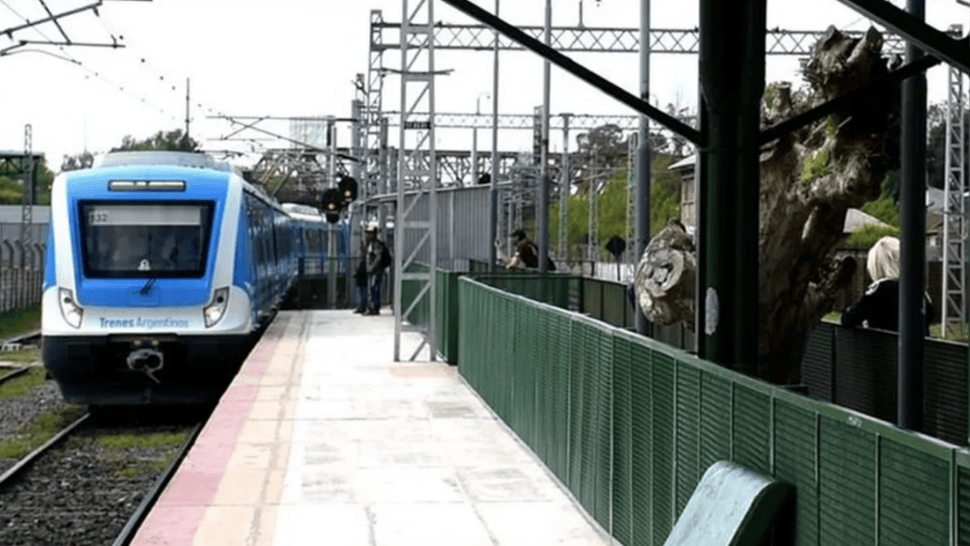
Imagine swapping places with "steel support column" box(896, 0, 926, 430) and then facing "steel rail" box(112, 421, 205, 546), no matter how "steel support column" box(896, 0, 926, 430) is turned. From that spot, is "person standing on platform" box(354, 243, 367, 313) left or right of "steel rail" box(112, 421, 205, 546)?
right

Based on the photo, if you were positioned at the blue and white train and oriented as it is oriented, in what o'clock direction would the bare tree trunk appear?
The bare tree trunk is roughly at 11 o'clock from the blue and white train.

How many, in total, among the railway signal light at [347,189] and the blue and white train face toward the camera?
2

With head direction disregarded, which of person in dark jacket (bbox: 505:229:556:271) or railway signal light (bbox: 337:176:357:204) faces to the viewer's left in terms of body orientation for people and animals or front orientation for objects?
the person in dark jacket

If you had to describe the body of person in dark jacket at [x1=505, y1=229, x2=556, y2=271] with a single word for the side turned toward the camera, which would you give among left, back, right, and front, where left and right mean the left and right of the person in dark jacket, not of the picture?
left

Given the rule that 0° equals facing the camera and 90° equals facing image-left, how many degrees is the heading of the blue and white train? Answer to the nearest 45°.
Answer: approximately 0°
